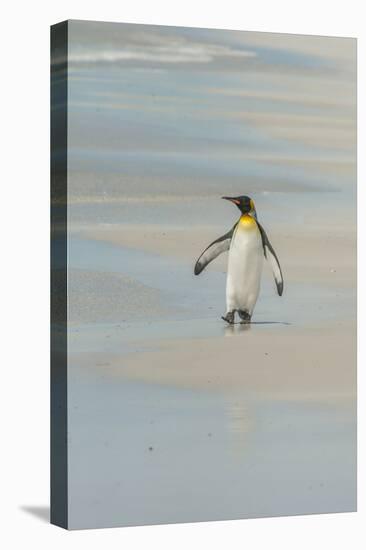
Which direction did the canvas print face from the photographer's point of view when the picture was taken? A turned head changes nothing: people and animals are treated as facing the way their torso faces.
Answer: facing the viewer and to the right of the viewer
